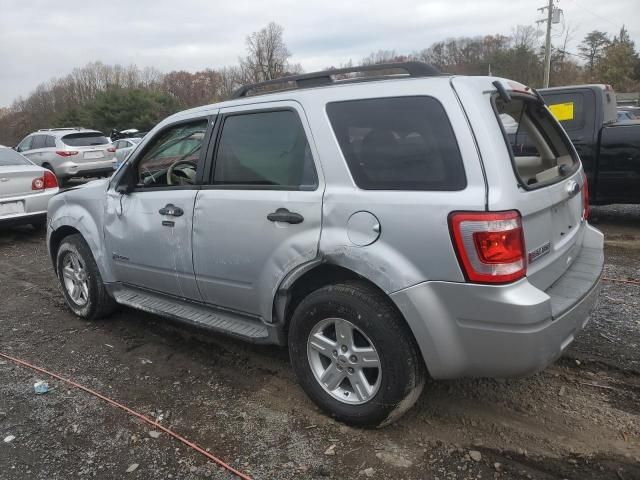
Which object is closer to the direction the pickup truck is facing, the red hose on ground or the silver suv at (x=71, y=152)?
the silver suv

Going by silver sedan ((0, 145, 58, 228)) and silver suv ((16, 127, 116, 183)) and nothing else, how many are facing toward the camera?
0

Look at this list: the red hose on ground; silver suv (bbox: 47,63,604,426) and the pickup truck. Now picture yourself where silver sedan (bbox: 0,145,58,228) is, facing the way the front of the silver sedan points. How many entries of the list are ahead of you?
0

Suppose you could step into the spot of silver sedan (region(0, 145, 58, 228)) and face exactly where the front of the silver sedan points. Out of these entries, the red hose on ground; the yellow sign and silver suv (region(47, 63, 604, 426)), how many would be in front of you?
0

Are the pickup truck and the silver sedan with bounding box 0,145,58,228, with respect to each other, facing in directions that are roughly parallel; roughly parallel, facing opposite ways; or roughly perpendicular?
roughly parallel

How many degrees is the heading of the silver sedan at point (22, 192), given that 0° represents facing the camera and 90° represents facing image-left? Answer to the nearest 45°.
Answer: approximately 135°

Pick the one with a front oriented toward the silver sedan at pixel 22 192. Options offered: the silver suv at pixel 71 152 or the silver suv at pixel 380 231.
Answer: the silver suv at pixel 380 231

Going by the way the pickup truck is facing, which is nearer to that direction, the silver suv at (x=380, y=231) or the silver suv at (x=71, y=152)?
the silver suv at (x=71, y=152)

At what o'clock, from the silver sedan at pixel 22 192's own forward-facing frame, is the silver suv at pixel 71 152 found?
The silver suv is roughly at 2 o'clock from the silver sedan.

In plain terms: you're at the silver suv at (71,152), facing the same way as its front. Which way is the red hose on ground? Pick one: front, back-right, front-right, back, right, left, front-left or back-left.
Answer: back-left

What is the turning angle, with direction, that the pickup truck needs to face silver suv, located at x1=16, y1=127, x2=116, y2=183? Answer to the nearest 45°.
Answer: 0° — it already faces it

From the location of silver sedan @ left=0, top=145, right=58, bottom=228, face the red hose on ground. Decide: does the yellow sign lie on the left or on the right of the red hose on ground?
left

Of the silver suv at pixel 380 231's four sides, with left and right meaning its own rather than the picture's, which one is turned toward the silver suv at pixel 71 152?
front

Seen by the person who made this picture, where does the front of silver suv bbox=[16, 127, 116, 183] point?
facing away from the viewer and to the left of the viewer

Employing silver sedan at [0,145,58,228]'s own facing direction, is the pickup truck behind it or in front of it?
behind

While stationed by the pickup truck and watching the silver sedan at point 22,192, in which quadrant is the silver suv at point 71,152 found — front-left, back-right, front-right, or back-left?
front-right

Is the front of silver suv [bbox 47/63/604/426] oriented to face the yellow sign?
no

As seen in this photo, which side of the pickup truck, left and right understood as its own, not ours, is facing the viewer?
left

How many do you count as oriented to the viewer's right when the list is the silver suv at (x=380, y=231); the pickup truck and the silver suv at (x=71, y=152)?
0
